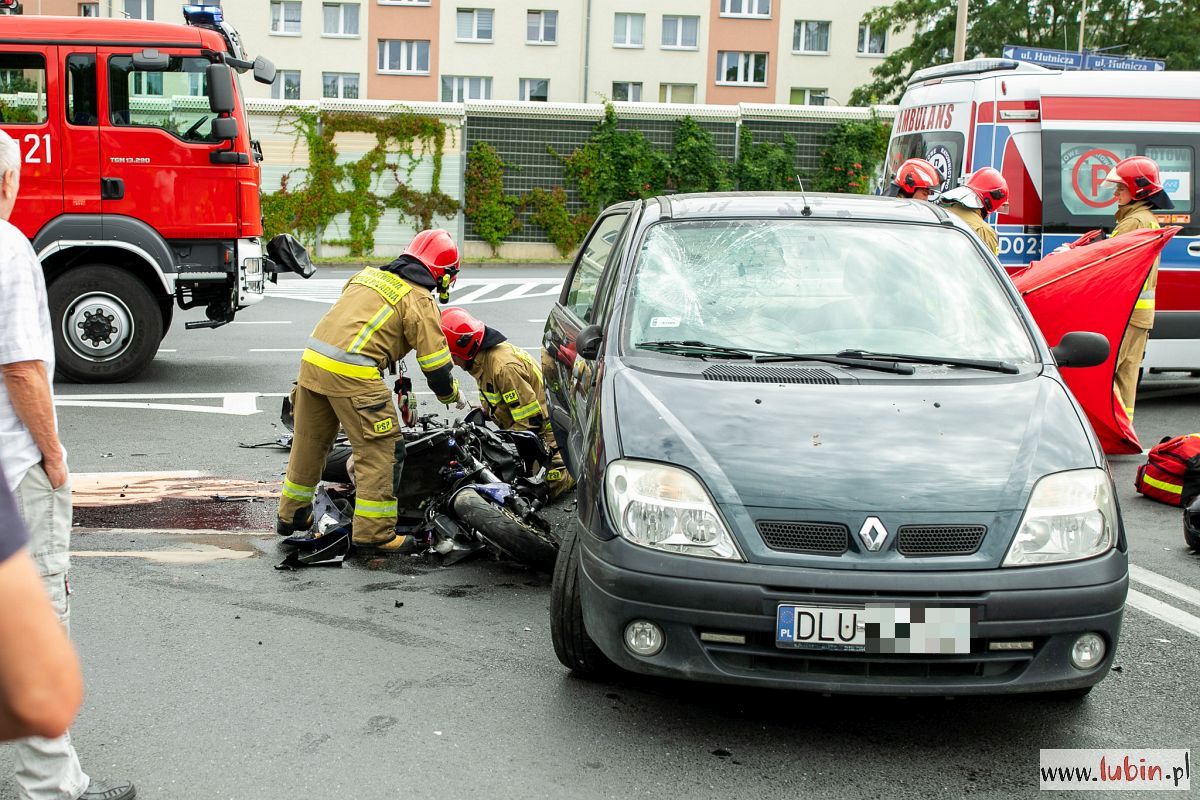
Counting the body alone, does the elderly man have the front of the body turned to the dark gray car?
yes

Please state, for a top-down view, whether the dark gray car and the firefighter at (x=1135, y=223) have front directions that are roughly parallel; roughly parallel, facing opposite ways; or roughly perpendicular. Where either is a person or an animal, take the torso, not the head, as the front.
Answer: roughly perpendicular

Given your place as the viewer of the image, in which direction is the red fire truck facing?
facing to the right of the viewer

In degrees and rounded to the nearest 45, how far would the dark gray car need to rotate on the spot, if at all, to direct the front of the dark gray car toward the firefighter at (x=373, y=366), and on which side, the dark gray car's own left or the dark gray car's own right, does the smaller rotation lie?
approximately 135° to the dark gray car's own right

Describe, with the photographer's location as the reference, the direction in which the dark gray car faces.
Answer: facing the viewer

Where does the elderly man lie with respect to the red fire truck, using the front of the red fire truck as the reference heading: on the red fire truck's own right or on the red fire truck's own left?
on the red fire truck's own right

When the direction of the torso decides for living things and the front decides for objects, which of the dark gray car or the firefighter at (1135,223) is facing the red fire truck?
the firefighter

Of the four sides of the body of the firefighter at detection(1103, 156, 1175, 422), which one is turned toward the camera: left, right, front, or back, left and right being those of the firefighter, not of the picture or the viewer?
left

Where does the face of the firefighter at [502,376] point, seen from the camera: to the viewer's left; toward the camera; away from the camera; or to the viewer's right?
to the viewer's left

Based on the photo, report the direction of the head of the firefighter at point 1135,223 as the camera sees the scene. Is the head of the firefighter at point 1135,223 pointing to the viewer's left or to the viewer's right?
to the viewer's left

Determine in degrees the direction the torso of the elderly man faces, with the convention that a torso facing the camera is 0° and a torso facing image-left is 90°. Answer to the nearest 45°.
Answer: approximately 270°

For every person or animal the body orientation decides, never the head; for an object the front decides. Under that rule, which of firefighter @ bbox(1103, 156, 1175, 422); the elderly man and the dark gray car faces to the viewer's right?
the elderly man

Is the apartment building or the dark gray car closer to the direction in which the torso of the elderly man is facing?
the dark gray car
